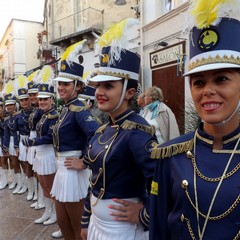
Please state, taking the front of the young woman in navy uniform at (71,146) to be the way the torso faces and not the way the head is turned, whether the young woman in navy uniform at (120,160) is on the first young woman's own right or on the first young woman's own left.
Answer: on the first young woman's own left

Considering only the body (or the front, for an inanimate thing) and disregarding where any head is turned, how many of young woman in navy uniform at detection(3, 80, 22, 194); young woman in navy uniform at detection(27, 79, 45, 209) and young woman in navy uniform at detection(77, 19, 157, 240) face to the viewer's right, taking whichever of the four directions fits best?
0

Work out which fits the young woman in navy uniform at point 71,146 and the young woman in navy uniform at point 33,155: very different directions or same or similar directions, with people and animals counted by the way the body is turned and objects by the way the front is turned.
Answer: same or similar directions

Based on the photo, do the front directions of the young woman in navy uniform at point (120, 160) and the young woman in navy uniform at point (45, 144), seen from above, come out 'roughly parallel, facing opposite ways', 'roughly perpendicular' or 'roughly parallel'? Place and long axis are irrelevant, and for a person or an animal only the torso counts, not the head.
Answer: roughly parallel

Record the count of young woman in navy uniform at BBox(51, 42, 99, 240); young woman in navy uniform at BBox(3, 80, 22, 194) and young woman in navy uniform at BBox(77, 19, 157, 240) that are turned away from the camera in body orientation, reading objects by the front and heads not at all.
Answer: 0

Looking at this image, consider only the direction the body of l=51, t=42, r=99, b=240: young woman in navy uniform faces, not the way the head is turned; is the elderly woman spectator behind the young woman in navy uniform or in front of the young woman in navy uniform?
behind

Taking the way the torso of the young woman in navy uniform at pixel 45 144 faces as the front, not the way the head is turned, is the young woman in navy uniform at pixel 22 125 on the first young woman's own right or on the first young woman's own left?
on the first young woman's own right

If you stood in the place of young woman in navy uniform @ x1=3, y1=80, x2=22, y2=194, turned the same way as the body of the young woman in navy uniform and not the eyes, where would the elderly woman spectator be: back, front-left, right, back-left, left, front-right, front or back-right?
left

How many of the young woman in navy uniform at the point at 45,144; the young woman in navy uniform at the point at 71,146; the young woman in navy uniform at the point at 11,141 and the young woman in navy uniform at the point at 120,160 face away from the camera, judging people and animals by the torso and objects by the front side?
0

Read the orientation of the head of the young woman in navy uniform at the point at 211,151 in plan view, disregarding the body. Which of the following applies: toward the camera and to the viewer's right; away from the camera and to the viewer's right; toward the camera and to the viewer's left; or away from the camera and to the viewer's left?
toward the camera and to the viewer's left

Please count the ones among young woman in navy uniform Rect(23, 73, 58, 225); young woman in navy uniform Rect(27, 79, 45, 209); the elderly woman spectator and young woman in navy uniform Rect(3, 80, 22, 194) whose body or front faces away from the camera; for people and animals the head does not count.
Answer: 0

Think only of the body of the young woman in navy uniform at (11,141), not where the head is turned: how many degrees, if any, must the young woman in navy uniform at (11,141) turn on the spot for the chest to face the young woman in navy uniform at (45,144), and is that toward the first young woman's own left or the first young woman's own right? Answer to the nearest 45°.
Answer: approximately 45° to the first young woman's own left
